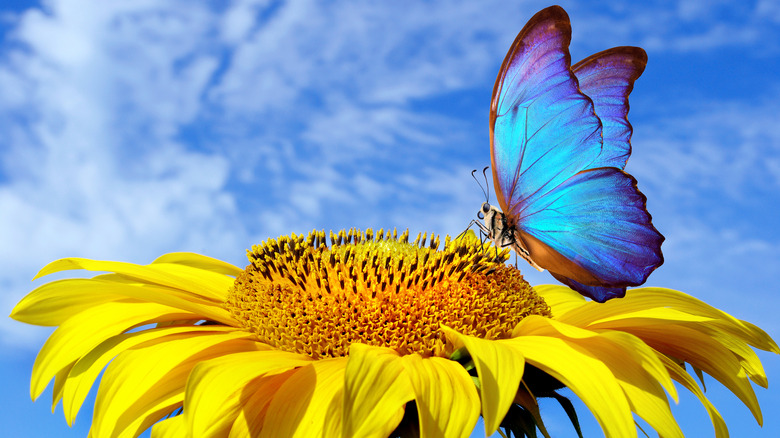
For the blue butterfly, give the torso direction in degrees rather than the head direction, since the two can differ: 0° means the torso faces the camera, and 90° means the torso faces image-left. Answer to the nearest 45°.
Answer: approximately 90°
